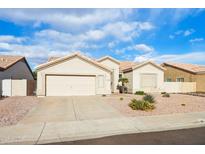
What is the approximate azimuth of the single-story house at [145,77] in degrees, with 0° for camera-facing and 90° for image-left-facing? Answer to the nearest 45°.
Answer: approximately 0°

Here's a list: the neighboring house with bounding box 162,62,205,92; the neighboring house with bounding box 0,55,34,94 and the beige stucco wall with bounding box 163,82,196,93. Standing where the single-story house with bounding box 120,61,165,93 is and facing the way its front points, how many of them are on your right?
1

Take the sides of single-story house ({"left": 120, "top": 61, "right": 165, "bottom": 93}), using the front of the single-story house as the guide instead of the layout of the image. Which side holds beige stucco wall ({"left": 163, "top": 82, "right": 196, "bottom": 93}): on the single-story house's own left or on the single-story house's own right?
on the single-story house's own left

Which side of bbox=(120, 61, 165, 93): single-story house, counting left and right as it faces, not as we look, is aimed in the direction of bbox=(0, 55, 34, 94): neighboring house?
right

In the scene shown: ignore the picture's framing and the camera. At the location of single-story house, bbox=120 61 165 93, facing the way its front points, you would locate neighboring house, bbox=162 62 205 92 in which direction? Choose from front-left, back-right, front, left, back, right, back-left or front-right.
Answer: back-left
